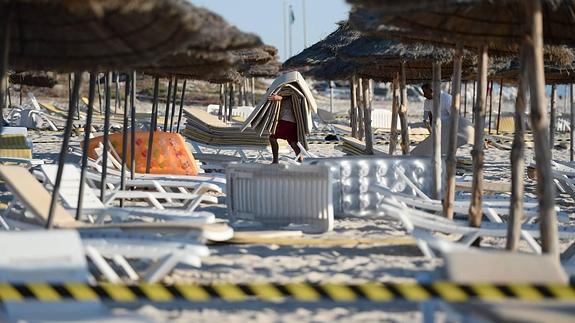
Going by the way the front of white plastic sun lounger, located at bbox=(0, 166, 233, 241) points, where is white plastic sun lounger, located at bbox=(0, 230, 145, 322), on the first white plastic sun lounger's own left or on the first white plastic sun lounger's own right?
on the first white plastic sun lounger's own right

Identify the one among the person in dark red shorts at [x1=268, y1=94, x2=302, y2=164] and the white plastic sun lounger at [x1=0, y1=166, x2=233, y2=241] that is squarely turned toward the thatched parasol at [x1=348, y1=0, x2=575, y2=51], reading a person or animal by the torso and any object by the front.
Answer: the white plastic sun lounger

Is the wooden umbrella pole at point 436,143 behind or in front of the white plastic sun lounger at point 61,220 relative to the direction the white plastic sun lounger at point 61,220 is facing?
in front

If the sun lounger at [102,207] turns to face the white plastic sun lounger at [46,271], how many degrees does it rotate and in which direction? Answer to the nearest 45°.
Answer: approximately 90° to its right

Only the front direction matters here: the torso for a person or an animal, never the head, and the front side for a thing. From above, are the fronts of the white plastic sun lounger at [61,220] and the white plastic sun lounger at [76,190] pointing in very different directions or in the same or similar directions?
same or similar directions

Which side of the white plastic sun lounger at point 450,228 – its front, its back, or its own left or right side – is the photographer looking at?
right

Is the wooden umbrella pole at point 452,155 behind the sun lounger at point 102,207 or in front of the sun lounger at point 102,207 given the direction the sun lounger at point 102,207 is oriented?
in front

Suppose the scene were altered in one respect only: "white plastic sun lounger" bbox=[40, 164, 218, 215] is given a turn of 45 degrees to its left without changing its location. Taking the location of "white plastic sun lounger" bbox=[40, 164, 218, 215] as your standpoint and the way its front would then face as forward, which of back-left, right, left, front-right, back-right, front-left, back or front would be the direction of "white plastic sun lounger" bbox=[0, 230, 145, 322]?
back-right

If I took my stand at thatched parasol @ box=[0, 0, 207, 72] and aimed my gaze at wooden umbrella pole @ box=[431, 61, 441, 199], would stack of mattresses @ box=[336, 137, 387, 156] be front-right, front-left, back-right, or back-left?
front-left

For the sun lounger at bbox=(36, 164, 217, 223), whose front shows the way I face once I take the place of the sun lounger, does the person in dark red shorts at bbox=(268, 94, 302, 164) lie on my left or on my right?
on my left

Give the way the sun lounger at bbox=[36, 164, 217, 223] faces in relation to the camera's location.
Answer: facing to the right of the viewer

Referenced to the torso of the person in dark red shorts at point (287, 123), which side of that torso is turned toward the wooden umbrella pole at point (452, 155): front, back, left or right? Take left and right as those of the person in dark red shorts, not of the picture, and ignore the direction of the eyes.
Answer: left

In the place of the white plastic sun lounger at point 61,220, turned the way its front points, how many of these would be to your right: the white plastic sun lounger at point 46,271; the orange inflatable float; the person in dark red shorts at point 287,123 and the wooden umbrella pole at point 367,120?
1

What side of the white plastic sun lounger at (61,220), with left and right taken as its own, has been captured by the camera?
right
